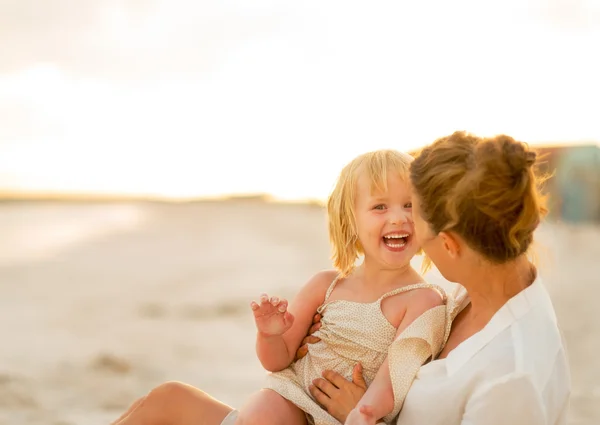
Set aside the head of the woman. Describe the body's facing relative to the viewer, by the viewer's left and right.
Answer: facing to the left of the viewer

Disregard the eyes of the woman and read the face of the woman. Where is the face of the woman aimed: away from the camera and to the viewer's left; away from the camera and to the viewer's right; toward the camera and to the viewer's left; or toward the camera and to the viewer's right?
away from the camera and to the viewer's left
